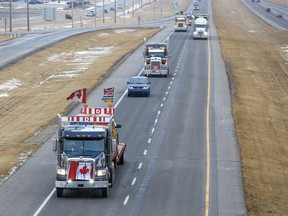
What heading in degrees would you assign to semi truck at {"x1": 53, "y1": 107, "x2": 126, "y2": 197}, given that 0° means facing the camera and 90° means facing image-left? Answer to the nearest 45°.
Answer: approximately 0°
